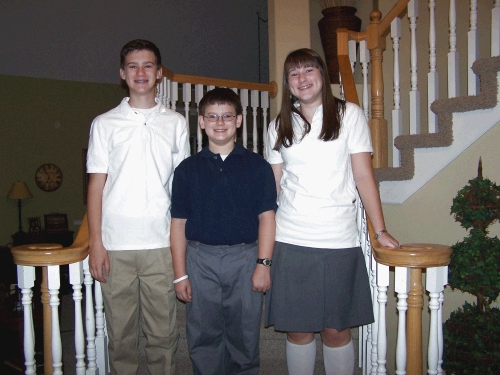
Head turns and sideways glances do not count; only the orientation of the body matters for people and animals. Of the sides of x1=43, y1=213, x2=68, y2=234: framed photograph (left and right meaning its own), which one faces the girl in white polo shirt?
front

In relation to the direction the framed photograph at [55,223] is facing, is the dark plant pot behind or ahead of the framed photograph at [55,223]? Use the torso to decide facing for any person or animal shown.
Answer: ahead

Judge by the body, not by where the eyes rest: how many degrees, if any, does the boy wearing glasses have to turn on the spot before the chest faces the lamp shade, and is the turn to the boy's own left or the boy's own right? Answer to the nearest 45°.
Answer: approximately 135° to the boy's own right

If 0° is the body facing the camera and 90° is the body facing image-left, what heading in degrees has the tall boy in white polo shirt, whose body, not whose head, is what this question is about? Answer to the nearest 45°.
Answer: approximately 0°

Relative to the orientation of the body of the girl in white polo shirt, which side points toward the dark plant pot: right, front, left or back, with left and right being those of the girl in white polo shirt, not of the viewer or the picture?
back

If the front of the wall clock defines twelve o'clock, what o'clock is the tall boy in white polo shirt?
The tall boy in white polo shirt is roughly at 12 o'clock from the wall clock.

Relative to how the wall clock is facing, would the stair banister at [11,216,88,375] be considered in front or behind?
in front

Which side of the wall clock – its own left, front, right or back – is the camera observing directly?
front

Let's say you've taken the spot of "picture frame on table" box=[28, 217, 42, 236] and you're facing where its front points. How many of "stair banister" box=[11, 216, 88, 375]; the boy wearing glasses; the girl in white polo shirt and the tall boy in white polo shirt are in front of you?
4

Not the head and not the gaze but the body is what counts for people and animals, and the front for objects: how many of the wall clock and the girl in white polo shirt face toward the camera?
2

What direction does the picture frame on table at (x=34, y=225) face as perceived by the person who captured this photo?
facing the viewer
